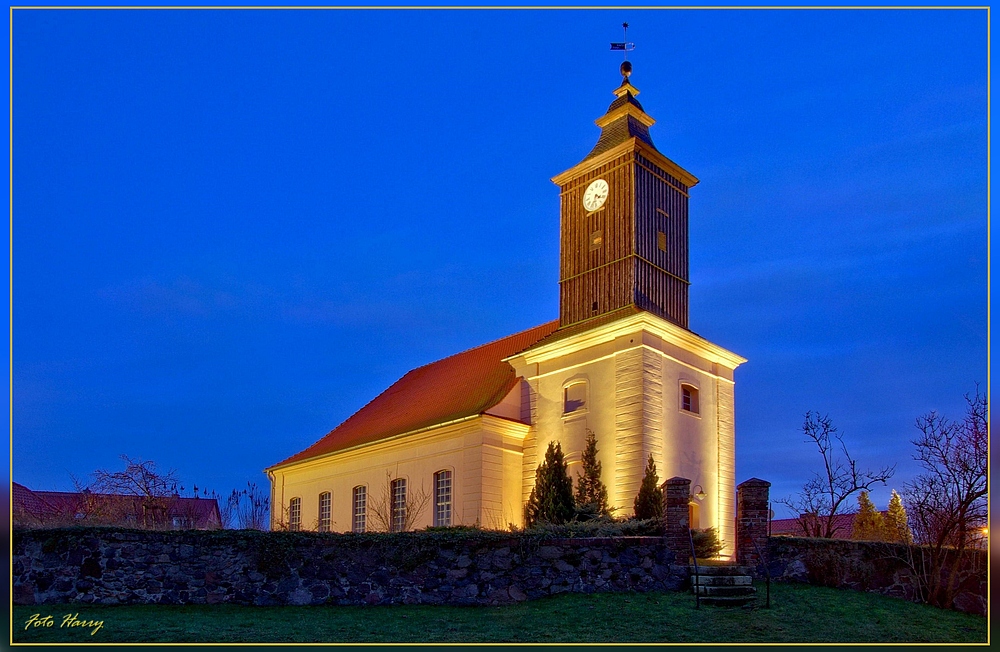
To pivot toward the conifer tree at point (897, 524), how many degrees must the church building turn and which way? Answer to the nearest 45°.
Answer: approximately 45° to its left

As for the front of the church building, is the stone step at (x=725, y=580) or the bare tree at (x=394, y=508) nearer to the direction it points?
the stone step

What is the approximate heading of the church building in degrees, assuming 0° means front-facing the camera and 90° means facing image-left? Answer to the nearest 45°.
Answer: approximately 315°

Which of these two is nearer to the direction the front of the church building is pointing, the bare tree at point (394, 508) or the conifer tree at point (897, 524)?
the conifer tree

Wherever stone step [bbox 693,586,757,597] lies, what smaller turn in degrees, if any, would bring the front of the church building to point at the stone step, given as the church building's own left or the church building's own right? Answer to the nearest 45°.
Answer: approximately 45° to the church building's own right

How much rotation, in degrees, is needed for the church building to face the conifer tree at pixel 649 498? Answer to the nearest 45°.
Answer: approximately 45° to its right

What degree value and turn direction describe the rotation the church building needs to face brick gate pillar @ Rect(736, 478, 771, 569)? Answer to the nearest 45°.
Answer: approximately 45° to its right

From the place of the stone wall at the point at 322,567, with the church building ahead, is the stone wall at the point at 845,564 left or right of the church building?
right

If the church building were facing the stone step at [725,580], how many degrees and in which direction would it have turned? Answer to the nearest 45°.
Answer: approximately 45° to its right
